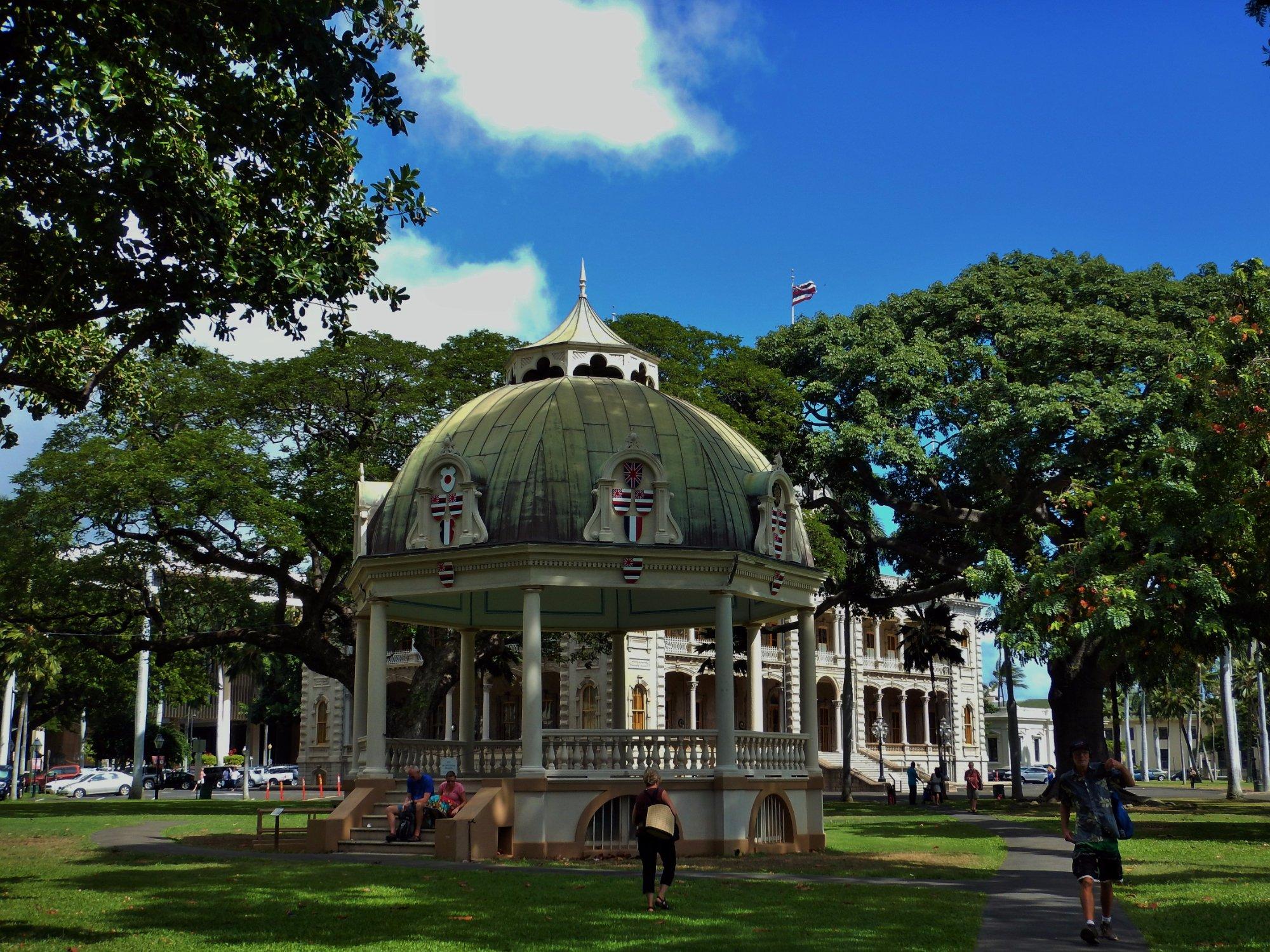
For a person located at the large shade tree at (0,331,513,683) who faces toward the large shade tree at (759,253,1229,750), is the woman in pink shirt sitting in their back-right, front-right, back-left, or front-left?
front-right

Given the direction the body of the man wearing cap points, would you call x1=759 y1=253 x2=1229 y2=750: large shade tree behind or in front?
behind

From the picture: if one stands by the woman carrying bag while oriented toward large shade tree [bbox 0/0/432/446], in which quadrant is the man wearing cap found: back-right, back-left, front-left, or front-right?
back-left

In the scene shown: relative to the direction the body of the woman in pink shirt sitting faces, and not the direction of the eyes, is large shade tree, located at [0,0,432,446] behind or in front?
in front

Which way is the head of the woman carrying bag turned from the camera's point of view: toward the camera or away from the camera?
away from the camera

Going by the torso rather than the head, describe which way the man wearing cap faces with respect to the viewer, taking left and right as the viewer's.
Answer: facing the viewer

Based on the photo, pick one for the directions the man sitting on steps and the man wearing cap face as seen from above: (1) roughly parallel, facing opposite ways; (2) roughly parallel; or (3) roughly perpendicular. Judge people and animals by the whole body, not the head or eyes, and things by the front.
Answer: roughly parallel

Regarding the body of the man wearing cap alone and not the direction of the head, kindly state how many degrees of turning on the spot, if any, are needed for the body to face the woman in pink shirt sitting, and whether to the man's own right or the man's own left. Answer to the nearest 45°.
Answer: approximately 135° to the man's own right

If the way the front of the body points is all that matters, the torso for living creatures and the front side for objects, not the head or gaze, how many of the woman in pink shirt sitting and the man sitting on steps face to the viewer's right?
0

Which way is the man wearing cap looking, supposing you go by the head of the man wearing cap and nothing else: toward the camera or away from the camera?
toward the camera

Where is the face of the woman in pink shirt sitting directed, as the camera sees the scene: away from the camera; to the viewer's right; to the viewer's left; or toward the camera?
toward the camera

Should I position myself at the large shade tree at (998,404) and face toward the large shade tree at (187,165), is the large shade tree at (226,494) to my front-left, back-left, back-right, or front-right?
front-right

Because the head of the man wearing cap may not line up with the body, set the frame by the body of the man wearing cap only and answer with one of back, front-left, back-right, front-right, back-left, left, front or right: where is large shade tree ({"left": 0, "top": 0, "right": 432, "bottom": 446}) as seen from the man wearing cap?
right

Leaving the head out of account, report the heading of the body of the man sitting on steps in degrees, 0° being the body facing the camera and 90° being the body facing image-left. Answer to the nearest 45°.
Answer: approximately 45°

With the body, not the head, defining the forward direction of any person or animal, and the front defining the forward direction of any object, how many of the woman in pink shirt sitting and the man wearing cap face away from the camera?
0

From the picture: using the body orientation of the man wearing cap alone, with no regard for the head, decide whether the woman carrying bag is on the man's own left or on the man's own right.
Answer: on the man's own right

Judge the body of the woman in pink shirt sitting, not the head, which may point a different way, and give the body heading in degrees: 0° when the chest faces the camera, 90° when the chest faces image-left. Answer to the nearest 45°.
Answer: approximately 45°
